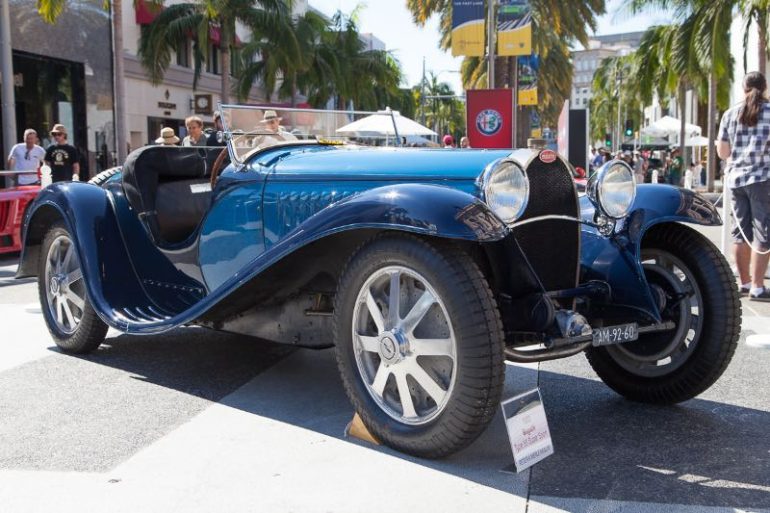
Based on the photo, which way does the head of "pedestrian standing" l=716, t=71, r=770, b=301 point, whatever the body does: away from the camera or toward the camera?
away from the camera

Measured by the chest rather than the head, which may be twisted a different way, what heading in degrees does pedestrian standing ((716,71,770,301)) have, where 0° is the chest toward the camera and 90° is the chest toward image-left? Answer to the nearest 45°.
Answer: approximately 180°

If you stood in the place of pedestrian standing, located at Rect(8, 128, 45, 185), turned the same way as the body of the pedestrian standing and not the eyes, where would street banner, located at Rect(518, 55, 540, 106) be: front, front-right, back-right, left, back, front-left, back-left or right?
back-left

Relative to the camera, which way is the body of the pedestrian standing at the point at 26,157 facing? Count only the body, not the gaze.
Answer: toward the camera

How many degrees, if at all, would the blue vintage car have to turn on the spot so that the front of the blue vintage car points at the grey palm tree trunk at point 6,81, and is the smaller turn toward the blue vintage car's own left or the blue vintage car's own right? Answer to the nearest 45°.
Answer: approximately 180°

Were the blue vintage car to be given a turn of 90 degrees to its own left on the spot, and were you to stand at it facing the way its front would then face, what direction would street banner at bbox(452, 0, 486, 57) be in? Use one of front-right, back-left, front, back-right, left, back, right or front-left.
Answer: front-left

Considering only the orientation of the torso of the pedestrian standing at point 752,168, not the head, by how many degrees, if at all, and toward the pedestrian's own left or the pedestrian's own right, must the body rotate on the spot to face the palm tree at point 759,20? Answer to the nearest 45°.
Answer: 0° — they already face it

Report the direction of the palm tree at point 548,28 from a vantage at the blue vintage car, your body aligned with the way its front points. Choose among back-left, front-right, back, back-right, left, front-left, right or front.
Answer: back-left

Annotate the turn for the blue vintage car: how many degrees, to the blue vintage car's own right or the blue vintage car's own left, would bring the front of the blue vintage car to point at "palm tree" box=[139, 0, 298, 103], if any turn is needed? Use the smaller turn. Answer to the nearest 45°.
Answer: approximately 135° to the blue vintage car's own left

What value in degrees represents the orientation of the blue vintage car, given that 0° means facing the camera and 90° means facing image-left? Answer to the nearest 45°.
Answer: approximately 315°

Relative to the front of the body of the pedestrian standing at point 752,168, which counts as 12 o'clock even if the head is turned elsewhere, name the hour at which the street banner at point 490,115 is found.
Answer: The street banner is roughly at 11 o'clock from the pedestrian standing.

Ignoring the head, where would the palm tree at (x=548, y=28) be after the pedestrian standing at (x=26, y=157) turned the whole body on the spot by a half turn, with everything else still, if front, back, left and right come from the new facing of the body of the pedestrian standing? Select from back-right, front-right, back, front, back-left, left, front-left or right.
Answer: front-right

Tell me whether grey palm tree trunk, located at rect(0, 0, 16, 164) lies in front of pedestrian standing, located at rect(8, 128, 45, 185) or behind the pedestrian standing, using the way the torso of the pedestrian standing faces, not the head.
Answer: behind

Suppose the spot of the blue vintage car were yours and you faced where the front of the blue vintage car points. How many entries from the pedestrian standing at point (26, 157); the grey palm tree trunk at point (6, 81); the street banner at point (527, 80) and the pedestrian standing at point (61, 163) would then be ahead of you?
0

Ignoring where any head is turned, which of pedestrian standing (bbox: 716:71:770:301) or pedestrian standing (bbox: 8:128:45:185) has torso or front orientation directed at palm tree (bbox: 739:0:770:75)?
pedestrian standing (bbox: 716:71:770:301)

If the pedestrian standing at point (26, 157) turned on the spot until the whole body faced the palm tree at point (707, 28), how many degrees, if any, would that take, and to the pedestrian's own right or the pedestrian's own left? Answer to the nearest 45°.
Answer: approximately 90° to the pedestrian's own left
